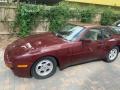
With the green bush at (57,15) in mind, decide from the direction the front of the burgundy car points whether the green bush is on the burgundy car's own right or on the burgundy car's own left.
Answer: on the burgundy car's own right

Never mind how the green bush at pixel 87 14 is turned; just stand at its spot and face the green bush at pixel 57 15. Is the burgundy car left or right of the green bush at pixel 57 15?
left

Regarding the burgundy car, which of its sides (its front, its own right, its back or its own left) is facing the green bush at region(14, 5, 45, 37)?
right

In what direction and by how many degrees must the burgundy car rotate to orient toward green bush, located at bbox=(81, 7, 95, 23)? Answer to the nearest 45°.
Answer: approximately 135° to its right

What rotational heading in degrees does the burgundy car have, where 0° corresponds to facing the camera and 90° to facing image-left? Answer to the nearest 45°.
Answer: approximately 45°
